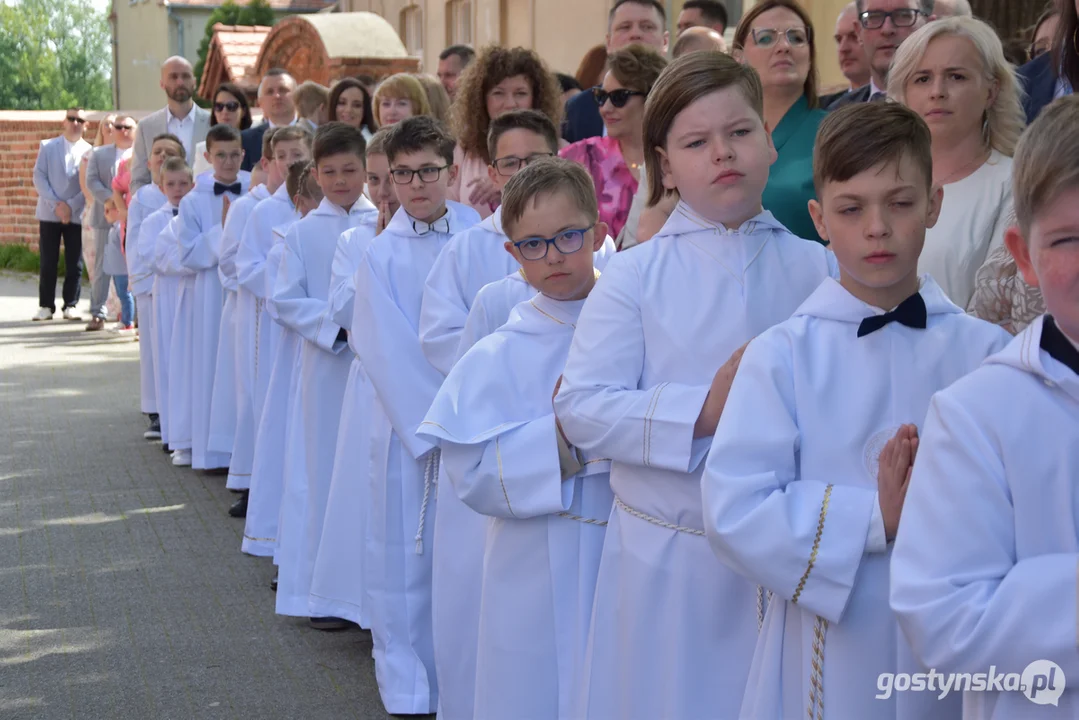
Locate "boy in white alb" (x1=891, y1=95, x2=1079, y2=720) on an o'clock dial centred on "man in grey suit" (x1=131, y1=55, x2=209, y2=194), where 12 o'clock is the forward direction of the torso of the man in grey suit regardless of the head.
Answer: The boy in white alb is roughly at 12 o'clock from the man in grey suit.
